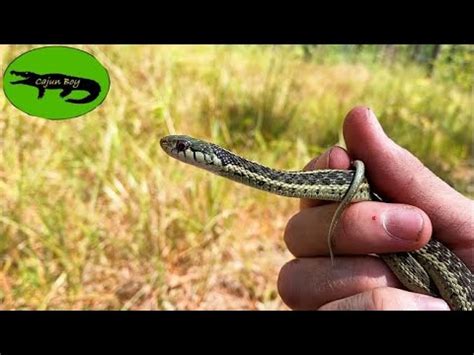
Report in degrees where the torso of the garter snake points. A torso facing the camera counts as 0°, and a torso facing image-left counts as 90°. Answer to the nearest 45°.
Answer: approximately 90°
